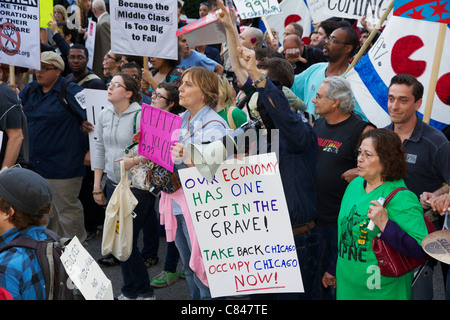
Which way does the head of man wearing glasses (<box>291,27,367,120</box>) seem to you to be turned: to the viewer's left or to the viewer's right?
to the viewer's left

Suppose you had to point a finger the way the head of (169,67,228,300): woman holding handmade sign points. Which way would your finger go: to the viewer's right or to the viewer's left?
to the viewer's left

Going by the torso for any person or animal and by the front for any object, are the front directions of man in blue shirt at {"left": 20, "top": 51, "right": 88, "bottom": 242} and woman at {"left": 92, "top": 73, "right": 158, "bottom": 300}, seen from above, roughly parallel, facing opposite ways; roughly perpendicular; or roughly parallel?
roughly parallel

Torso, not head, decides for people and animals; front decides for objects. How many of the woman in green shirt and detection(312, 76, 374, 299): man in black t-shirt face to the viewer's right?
0

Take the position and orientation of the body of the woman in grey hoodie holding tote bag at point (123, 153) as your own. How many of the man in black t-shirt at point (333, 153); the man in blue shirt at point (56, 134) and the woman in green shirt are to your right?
1

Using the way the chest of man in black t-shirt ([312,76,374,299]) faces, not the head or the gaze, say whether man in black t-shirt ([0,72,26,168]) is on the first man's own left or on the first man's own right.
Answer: on the first man's own right

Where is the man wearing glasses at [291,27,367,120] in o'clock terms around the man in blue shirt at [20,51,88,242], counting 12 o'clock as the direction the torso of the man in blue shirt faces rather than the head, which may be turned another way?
The man wearing glasses is roughly at 8 o'clock from the man in blue shirt.

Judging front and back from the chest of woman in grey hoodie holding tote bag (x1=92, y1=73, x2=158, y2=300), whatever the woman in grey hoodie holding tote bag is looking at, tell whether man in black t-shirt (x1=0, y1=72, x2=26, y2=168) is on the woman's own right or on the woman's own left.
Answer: on the woman's own right

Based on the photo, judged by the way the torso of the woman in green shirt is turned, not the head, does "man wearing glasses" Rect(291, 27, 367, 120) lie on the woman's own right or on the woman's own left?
on the woman's own right

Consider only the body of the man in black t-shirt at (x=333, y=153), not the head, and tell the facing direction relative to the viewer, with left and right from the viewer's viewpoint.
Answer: facing the viewer and to the left of the viewer

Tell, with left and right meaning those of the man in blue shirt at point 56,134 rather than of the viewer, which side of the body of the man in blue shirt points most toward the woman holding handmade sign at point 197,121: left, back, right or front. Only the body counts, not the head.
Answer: left
